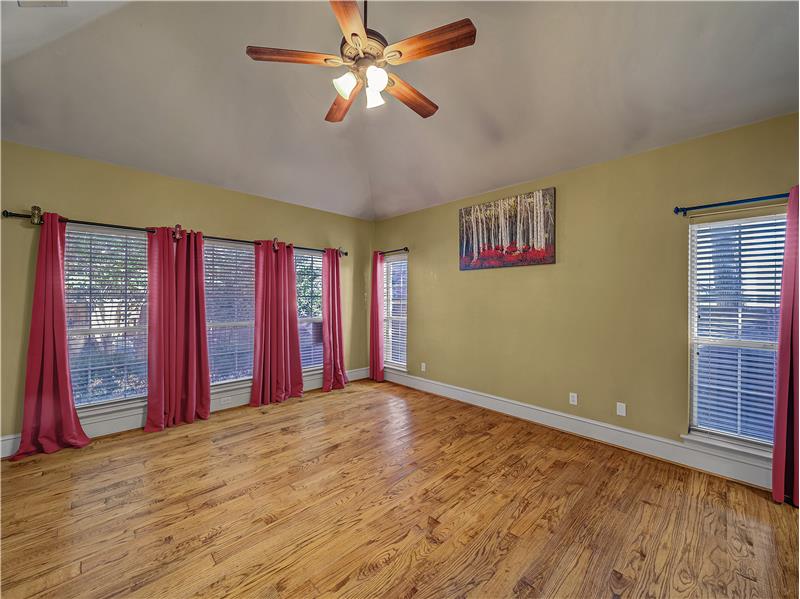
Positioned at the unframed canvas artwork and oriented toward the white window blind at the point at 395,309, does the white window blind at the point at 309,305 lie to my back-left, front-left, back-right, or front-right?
front-left

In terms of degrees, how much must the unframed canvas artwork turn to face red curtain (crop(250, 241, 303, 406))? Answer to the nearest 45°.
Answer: approximately 45° to its right

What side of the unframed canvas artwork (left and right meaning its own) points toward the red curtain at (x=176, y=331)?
front

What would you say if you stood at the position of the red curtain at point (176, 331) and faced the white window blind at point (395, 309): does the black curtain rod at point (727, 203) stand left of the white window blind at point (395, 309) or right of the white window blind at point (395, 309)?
right

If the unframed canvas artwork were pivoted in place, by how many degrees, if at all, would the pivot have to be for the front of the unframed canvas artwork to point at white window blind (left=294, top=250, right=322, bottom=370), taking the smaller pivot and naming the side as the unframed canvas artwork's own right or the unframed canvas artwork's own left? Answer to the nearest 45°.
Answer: approximately 45° to the unframed canvas artwork's own right

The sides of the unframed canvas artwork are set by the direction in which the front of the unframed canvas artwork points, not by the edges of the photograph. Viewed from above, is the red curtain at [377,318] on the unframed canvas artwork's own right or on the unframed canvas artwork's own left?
on the unframed canvas artwork's own right

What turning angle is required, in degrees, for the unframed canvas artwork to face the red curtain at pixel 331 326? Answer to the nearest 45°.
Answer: approximately 45° to its right

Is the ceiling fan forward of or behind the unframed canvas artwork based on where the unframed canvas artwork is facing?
forward

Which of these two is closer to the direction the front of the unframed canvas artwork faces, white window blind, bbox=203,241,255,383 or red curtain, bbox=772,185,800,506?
the white window blind

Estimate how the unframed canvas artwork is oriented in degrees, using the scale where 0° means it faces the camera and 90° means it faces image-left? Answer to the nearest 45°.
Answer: approximately 45°

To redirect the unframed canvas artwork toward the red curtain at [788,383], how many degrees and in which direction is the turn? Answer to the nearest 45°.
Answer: approximately 90° to its left

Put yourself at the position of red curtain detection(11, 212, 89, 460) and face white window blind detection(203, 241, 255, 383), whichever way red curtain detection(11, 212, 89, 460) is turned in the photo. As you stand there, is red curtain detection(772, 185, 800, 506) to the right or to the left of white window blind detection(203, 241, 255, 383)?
right

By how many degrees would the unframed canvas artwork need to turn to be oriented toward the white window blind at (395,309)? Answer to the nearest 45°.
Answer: approximately 90° to its right
